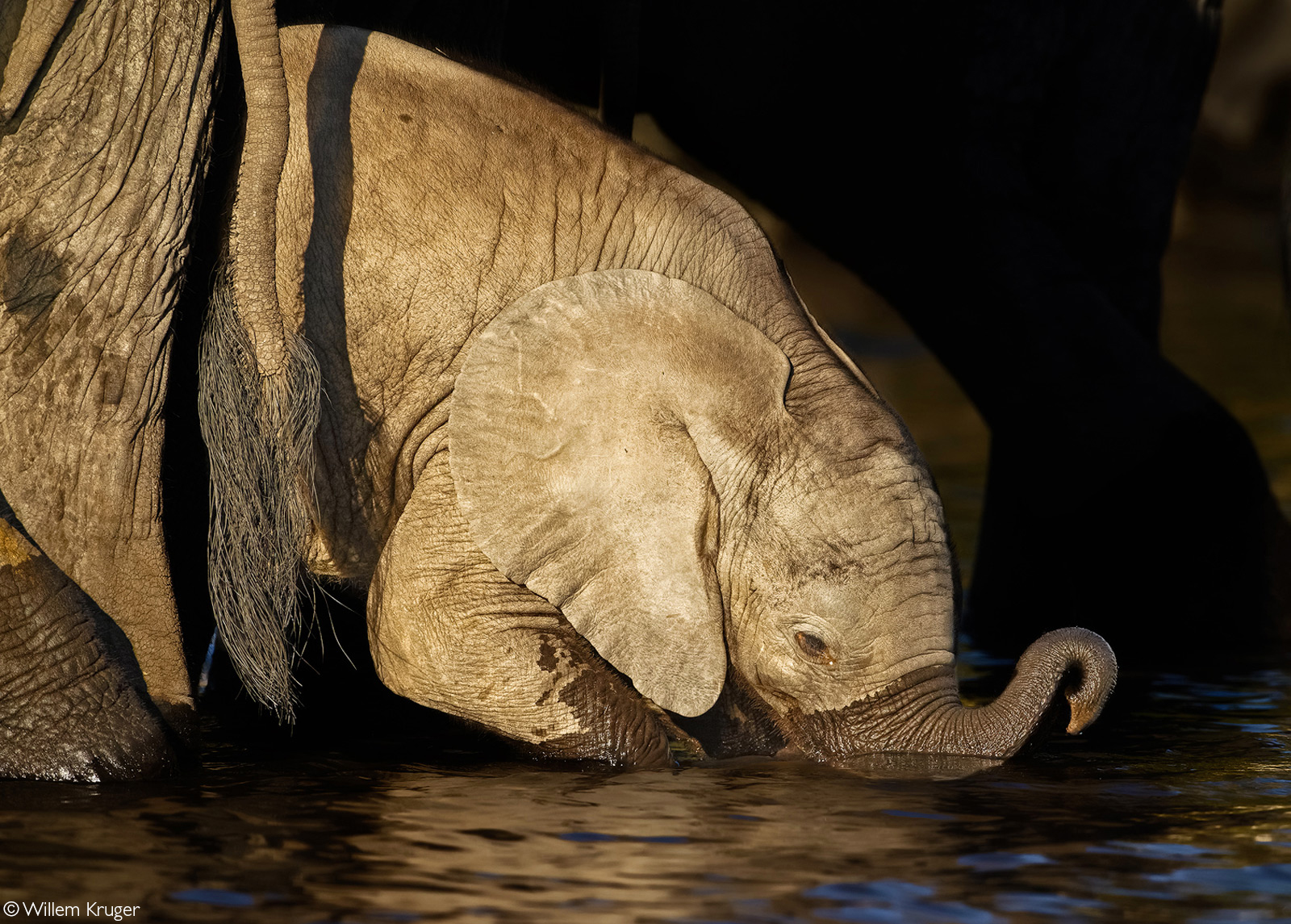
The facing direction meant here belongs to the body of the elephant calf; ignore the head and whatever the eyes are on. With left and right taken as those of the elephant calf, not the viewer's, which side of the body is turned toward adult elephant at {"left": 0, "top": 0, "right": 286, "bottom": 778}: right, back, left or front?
back

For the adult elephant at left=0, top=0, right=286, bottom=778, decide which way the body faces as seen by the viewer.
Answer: to the viewer's left

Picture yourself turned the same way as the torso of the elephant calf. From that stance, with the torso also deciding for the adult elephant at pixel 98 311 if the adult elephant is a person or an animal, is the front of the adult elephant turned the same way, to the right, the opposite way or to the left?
the opposite way

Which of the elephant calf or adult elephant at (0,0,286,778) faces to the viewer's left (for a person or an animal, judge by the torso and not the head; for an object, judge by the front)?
the adult elephant

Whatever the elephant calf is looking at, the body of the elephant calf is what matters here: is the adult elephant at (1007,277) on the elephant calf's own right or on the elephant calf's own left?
on the elephant calf's own left

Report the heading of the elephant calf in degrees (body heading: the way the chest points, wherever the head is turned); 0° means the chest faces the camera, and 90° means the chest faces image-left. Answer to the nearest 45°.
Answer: approximately 270°

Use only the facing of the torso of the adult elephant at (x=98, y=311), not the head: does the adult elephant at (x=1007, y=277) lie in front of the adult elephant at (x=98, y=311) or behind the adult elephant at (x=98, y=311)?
behind

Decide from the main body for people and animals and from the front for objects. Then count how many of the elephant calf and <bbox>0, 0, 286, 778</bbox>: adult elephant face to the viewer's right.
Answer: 1

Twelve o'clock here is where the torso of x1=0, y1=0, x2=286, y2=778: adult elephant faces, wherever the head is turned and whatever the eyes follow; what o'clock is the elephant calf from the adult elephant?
The elephant calf is roughly at 6 o'clock from the adult elephant.
